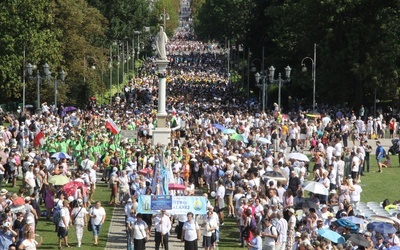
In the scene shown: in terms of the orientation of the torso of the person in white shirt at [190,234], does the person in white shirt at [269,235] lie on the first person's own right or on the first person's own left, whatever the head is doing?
on the first person's own left

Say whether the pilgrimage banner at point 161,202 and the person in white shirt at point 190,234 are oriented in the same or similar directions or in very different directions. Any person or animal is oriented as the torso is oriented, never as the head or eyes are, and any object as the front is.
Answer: same or similar directions

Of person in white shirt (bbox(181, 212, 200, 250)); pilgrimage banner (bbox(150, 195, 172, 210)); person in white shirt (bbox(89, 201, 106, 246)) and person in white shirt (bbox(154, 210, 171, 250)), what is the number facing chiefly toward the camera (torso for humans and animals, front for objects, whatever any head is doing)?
4

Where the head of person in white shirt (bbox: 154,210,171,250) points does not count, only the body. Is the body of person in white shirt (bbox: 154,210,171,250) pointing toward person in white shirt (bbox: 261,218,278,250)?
no

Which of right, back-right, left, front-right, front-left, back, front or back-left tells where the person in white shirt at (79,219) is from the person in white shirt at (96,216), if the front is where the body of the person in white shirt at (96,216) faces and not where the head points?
right

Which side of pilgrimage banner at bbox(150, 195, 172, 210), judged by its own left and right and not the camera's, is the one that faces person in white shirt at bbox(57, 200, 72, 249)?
right

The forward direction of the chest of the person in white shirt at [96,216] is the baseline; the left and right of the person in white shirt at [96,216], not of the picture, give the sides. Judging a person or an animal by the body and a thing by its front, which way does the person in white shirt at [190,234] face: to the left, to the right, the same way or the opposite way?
the same way

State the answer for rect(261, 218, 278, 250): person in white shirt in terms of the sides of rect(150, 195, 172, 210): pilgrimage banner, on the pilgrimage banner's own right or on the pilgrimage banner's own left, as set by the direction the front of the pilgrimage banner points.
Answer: on the pilgrimage banner's own left

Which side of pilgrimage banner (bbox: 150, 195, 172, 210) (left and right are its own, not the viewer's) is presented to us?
front

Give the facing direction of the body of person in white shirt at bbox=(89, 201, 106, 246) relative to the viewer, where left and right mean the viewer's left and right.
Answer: facing the viewer

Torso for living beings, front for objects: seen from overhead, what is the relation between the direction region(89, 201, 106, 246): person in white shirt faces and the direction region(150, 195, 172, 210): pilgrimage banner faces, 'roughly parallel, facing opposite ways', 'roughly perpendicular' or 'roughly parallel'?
roughly parallel

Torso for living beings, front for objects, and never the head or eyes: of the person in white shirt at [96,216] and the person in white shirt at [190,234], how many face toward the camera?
2

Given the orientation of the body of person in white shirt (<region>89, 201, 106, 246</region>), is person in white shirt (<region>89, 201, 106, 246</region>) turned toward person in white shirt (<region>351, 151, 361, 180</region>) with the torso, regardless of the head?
no

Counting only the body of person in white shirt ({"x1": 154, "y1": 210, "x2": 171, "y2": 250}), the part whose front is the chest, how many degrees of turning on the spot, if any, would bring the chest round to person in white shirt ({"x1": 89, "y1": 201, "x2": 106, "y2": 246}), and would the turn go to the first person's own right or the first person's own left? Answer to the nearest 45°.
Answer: approximately 135° to the first person's own right

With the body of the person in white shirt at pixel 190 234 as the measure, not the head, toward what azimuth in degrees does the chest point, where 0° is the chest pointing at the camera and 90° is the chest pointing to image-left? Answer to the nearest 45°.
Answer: approximately 0°

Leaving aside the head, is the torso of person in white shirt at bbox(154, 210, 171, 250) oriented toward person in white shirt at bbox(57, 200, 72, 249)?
no

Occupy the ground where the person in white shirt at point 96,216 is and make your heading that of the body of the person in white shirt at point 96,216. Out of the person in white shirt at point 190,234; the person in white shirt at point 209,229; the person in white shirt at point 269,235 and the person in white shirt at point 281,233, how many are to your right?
0
